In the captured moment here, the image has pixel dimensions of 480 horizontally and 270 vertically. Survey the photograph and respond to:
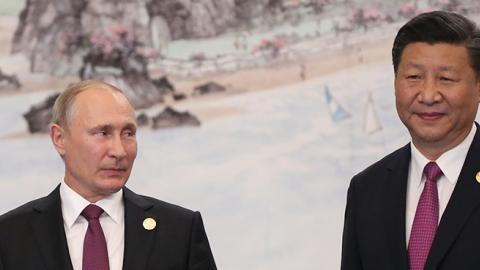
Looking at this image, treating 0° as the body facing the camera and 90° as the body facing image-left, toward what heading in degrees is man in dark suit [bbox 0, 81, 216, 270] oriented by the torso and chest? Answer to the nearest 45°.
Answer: approximately 0°

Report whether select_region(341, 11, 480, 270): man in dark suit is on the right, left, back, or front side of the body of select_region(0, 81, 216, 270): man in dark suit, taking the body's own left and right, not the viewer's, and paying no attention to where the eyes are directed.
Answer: left

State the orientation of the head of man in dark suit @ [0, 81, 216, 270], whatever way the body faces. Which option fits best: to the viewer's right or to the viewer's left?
to the viewer's right
